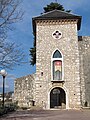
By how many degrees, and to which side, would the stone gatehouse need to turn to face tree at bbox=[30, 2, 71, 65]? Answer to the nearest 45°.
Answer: approximately 180°

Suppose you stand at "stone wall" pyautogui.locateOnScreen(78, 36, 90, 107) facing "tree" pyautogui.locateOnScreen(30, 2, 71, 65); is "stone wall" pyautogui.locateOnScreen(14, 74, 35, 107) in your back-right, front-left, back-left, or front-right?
front-left

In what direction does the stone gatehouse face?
toward the camera

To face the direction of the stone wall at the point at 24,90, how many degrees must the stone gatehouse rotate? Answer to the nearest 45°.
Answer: approximately 135° to its right
